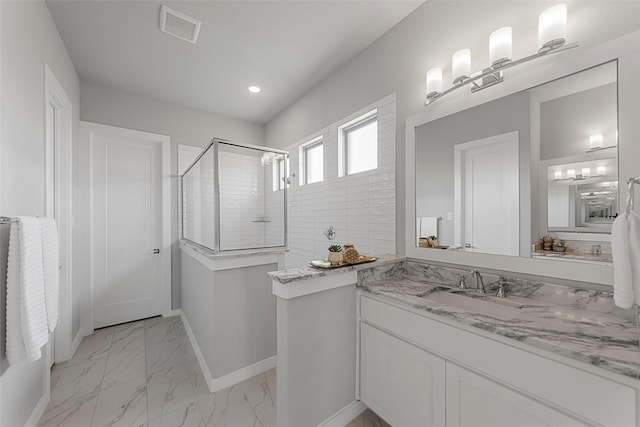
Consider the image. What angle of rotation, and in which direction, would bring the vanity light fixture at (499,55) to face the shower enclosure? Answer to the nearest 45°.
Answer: approximately 45° to its right

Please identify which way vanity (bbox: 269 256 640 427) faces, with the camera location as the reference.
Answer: facing the viewer and to the left of the viewer

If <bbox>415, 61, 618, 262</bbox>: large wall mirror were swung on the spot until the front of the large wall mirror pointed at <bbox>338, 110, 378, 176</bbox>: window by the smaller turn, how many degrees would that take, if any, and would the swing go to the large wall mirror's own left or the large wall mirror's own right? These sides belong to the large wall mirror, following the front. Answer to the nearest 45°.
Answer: approximately 45° to the large wall mirror's own right

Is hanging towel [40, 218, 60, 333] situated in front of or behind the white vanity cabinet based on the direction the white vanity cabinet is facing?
in front

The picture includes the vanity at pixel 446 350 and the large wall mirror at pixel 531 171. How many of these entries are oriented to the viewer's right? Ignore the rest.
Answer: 0

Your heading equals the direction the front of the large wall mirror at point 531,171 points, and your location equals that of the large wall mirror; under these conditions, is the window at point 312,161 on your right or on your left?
on your right

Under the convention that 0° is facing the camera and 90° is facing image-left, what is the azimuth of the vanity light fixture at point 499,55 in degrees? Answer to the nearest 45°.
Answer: approximately 45°

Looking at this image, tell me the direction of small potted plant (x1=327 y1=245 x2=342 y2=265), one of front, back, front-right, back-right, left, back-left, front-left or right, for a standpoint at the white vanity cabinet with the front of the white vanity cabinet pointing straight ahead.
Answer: front-right

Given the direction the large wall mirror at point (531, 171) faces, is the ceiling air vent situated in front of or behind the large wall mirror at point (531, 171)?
in front

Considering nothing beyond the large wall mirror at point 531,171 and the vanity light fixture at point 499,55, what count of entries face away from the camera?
0

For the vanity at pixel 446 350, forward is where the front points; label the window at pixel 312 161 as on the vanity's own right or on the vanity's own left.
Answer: on the vanity's own right

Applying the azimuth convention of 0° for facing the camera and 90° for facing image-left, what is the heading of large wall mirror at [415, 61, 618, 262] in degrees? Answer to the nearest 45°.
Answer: approximately 45°

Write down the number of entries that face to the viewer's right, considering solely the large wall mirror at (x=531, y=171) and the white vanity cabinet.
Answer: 0

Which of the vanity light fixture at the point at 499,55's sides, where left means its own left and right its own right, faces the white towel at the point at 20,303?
front
